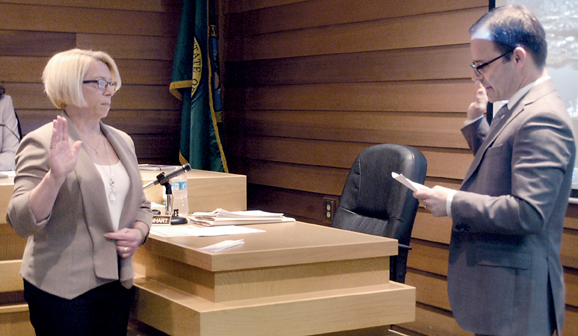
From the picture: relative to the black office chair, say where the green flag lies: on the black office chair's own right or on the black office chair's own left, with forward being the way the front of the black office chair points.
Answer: on the black office chair's own right

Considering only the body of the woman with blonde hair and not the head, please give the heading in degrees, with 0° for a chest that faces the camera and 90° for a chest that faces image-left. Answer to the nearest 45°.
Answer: approximately 315°

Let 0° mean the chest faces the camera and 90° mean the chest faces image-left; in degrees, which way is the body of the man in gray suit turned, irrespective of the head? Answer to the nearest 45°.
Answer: approximately 90°

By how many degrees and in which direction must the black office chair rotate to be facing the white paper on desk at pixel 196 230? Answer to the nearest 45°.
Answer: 0° — it already faces it

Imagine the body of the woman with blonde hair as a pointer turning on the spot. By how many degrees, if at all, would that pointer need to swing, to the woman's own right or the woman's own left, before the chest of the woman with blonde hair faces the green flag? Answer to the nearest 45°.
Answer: approximately 135° to the woman's own left

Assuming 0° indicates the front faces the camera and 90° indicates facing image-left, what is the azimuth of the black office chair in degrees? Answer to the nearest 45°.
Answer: approximately 45°

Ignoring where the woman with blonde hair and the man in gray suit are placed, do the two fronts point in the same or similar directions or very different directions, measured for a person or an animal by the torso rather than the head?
very different directions

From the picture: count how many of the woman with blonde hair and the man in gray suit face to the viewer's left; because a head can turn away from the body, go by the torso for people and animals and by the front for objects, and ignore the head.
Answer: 1

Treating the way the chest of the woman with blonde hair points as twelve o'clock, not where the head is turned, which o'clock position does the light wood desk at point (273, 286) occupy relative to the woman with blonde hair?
The light wood desk is roughly at 11 o'clock from the woman with blonde hair.

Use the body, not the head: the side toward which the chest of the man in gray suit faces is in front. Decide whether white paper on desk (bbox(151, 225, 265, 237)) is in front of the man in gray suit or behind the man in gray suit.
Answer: in front
